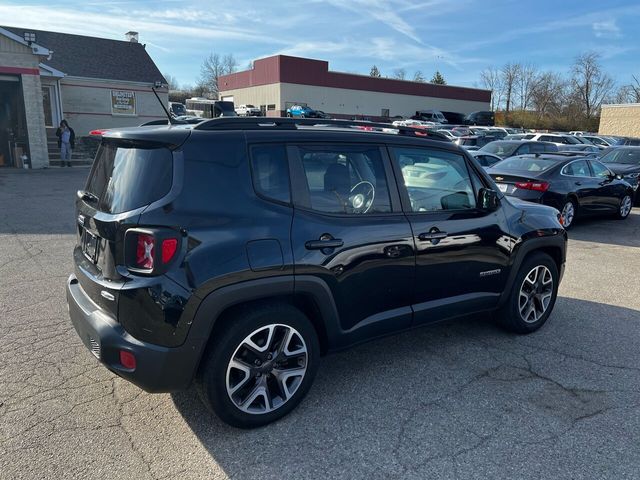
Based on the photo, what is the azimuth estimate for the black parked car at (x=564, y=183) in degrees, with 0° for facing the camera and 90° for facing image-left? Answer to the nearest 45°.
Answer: approximately 225°

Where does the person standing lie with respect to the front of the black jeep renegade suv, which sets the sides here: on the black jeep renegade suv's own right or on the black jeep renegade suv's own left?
on the black jeep renegade suv's own left

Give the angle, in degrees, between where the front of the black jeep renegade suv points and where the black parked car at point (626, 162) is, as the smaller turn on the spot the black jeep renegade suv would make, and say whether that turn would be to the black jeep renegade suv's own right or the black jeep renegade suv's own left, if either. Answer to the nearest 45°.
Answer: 0° — it already faces it

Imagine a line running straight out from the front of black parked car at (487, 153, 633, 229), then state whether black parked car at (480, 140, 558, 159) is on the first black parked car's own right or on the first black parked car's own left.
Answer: on the first black parked car's own left

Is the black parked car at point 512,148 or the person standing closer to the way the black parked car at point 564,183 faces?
the black parked car

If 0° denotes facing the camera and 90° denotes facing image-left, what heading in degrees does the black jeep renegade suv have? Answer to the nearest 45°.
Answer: approximately 225°

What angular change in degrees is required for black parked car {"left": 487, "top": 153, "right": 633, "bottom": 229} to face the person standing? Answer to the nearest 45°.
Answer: approximately 135° to its left

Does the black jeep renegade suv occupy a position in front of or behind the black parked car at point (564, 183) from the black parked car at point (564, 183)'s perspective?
behind

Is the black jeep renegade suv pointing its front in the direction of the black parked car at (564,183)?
yes

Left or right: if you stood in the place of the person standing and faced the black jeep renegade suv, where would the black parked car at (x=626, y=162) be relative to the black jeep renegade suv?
left
